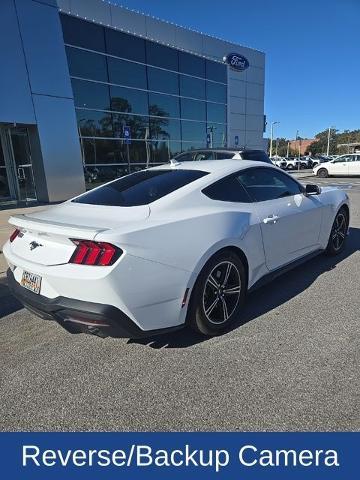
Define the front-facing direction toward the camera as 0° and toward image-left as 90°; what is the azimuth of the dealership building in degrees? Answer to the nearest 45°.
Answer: approximately 315°

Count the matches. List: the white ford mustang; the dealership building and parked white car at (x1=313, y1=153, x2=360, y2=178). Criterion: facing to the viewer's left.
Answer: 1

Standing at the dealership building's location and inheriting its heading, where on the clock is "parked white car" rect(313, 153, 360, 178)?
The parked white car is roughly at 10 o'clock from the dealership building.

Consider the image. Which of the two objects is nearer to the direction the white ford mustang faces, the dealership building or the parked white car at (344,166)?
the parked white car

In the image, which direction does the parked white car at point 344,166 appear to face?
to the viewer's left

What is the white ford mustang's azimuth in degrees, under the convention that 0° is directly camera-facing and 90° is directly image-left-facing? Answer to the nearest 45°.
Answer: approximately 225°

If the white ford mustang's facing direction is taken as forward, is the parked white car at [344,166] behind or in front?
in front

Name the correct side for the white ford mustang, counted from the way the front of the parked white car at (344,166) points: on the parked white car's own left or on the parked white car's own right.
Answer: on the parked white car's own left

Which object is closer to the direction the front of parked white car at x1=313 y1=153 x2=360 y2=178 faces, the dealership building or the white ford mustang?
the dealership building

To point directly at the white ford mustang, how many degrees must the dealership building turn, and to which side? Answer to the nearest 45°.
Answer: approximately 45° to its right

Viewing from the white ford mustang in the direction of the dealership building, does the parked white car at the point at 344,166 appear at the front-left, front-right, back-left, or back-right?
front-right

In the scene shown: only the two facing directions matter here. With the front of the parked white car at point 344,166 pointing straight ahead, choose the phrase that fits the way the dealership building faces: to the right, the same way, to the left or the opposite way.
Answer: the opposite way

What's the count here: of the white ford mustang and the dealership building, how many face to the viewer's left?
0
